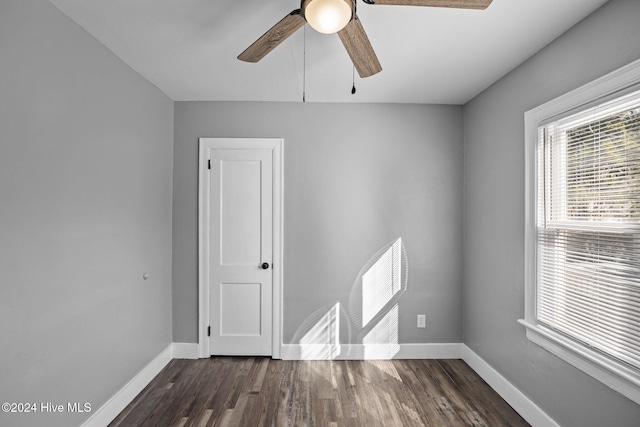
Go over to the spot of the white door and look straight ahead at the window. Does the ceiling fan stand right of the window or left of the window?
right

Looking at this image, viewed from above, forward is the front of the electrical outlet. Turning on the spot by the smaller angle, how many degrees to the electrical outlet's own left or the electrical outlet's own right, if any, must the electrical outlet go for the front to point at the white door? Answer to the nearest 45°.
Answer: approximately 90° to the electrical outlet's own right

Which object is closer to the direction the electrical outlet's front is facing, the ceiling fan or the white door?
the ceiling fan

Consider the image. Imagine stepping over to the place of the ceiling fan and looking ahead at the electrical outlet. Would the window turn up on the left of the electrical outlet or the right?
right

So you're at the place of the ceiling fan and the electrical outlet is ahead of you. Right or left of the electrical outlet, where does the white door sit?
left

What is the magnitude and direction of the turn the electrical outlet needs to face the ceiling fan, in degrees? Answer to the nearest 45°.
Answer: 0° — it already faces it

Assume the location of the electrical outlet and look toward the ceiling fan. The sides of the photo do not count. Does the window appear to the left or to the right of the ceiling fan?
left

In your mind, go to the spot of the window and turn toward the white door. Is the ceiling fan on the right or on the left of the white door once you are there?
left

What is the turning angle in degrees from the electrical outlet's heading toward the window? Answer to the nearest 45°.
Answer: approximately 45° to its left

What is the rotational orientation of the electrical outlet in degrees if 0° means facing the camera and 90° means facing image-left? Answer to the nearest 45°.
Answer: approximately 0°
